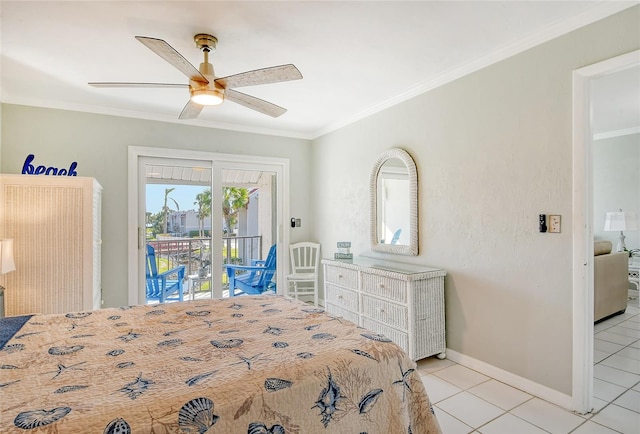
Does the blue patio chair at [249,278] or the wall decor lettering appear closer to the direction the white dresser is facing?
the wall decor lettering

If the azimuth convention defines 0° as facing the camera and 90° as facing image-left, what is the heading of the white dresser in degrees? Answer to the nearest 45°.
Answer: approximately 45°

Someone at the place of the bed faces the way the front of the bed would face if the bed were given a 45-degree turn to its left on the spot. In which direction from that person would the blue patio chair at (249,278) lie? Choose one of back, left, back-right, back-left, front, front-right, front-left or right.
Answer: front-left

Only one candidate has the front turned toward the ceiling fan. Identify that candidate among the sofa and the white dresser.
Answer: the white dresser

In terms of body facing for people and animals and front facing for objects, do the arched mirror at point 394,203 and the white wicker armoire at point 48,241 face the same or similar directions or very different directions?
very different directions

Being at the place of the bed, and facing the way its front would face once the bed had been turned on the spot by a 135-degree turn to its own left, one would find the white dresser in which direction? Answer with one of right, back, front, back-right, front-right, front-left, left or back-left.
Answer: right

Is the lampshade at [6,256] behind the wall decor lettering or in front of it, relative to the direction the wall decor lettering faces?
in front

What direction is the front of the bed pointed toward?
to the viewer's right

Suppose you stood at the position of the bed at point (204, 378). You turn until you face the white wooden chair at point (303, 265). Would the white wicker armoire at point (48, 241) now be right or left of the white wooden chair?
left

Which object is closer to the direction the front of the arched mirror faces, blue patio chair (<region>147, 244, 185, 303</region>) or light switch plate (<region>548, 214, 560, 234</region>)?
the blue patio chair

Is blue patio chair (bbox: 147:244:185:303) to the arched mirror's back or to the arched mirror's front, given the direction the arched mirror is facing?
to the front
